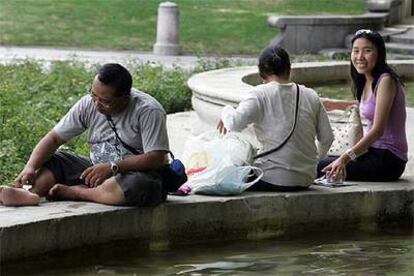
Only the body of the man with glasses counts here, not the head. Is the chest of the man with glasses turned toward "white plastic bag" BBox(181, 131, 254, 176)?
no

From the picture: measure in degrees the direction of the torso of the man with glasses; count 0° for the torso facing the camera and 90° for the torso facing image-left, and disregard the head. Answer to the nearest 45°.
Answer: approximately 45°

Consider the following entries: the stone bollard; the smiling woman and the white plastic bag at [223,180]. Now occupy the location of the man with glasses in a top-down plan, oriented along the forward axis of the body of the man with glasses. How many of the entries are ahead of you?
0

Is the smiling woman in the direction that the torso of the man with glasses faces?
no

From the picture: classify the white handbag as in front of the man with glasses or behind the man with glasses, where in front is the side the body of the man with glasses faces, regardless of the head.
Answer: behind
